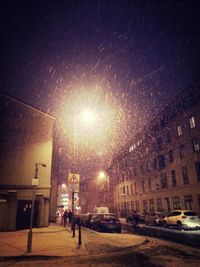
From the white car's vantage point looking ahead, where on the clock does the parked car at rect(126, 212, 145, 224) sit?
The parked car is roughly at 12 o'clock from the white car.

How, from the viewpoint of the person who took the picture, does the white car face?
facing away from the viewer and to the left of the viewer

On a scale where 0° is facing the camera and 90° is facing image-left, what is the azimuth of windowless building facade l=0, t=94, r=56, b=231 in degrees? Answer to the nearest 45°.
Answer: approximately 315°

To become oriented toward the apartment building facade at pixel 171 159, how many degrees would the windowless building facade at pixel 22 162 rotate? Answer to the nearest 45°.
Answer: approximately 45° to its left

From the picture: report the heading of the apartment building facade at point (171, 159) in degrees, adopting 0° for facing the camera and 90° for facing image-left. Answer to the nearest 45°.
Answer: approximately 45°

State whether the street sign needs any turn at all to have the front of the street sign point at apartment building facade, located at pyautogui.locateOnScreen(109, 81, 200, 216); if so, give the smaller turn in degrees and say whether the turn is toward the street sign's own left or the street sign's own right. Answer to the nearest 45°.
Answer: approximately 135° to the street sign's own left

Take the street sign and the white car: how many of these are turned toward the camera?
1

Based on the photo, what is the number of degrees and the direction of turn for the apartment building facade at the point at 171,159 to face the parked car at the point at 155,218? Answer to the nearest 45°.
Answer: approximately 45° to its left

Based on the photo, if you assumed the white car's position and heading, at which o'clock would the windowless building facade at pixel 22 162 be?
The windowless building facade is roughly at 10 o'clock from the white car.
